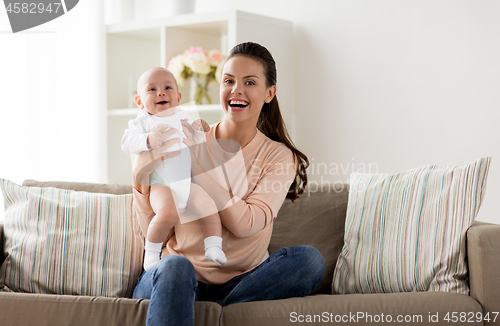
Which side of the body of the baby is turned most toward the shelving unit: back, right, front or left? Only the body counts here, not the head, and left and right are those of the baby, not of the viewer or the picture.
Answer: back

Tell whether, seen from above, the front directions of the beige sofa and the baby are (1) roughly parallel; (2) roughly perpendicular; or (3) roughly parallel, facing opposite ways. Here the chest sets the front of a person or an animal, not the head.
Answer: roughly parallel

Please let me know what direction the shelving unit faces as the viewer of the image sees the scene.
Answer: facing the viewer and to the left of the viewer

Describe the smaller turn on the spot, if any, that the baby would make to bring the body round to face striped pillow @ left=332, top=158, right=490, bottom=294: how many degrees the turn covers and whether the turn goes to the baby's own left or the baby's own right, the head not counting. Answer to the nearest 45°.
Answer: approximately 90° to the baby's own left

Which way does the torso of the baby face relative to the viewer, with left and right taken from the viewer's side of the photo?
facing the viewer

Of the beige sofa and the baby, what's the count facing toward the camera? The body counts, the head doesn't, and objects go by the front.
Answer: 2

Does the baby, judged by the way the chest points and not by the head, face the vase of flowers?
no

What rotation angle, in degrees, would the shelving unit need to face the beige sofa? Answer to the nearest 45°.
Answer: approximately 45° to its left

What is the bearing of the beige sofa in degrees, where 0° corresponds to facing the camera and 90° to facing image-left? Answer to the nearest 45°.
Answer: approximately 0°

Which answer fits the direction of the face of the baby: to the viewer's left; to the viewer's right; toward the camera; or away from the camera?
toward the camera

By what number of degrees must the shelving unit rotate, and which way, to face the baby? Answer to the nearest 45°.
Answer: approximately 45° to its left

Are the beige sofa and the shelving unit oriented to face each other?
no
